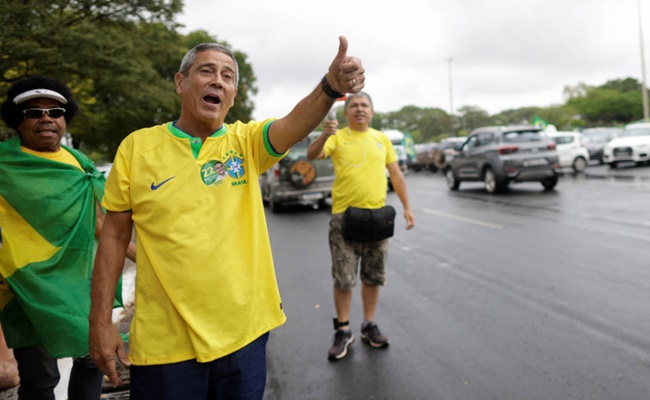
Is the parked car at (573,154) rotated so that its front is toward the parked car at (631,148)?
no

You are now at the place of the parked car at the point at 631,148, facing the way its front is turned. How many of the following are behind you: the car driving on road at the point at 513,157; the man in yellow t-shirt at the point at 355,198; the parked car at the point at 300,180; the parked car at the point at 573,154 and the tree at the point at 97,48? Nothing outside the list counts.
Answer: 0

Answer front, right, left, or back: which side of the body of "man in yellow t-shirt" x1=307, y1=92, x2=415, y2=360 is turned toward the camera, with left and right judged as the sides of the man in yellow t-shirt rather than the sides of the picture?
front

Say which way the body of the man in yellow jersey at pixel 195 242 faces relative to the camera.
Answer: toward the camera

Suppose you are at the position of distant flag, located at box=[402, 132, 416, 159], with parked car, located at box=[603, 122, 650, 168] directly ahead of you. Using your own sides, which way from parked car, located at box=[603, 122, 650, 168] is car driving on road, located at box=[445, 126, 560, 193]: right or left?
right

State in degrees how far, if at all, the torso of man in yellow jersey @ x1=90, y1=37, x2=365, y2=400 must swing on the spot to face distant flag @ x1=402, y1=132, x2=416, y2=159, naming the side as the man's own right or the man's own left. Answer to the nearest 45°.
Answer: approximately 180°

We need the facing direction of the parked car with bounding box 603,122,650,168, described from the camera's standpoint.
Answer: facing the viewer and to the left of the viewer

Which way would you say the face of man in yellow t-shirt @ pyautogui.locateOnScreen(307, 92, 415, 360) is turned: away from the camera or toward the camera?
toward the camera

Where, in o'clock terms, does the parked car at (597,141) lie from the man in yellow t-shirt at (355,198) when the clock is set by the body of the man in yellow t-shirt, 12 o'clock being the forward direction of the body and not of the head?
The parked car is roughly at 7 o'clock from the man in yellow t-shirt.

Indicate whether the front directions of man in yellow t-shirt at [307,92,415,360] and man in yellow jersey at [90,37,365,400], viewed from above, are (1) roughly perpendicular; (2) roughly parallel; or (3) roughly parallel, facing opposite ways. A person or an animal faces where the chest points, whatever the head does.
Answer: roughly parallel

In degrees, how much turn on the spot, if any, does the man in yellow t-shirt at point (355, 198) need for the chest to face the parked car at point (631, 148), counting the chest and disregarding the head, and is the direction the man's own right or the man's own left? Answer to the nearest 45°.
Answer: approximately 135° to the man's own left

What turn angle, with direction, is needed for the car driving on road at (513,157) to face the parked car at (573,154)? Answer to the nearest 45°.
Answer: approximately 45° to its right
